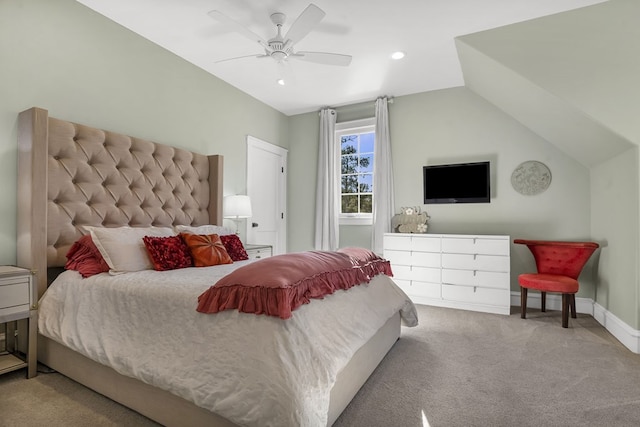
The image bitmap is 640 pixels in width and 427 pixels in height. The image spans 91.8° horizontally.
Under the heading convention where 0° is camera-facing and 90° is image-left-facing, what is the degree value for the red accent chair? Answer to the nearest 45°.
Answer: approximately 45°

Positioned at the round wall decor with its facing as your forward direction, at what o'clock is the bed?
The bed is roughly at 1 o'clock from the round wall decor.

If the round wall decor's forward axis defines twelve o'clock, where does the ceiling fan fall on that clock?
The ceiling fan is roughly at 1 o'clock from the round wall decor.

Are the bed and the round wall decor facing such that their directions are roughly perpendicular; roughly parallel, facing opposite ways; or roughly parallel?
roughly perpendicular

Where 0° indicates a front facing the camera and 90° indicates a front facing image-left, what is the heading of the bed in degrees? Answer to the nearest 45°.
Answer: approximately 315°

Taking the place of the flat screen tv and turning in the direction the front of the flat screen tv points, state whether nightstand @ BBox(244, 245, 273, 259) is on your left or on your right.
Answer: on your right

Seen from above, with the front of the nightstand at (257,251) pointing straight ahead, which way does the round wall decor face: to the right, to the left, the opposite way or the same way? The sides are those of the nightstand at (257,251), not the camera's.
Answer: to the right

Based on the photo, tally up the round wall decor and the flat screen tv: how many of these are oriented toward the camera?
2

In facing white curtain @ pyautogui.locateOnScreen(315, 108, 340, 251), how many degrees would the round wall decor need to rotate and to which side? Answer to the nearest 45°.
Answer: approximately 90° to its right

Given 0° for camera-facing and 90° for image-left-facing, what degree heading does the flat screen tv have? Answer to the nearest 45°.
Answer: approximately 0°

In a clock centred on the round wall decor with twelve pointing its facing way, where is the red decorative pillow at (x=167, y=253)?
The red decorative pillow is roughly at 1 o'clock from the round wall decor.

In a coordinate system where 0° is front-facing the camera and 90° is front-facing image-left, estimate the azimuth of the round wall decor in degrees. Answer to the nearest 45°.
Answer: approximately 0°
